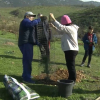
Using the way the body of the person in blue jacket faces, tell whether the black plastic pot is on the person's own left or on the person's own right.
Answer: on the person's own right

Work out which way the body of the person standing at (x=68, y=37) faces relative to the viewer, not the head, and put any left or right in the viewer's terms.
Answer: facing away from the viewer and to the left of the viewer

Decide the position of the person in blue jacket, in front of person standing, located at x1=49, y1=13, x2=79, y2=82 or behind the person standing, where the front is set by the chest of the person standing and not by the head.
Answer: in front

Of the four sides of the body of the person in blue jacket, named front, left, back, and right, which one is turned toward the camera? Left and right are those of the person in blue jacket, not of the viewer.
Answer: right

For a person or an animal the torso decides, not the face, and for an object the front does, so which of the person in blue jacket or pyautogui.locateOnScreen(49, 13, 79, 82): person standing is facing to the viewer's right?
the person in blue jacket

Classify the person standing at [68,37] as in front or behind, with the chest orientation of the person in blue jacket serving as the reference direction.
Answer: in front

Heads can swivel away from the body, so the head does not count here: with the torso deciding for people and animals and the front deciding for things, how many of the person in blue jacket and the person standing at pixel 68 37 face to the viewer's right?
1
